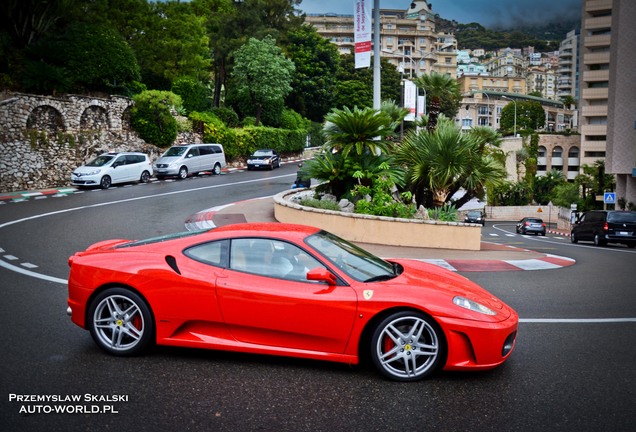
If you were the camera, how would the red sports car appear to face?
facing to the right of the viewer

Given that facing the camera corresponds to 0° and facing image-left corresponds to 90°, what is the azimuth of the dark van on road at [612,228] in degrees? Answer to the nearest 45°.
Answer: approximately 135°

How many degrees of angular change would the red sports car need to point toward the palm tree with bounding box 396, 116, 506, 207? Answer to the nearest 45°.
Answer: approximately 90° to its left

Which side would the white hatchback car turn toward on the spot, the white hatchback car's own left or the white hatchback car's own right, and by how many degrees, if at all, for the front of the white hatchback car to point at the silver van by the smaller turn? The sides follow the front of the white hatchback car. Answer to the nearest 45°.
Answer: approximately 180°

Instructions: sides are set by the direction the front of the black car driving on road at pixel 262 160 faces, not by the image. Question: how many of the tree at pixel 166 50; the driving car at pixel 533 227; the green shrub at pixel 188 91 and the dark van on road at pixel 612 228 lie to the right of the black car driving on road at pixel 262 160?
2

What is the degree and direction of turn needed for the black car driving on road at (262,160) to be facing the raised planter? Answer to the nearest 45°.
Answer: approximately 45° to its left

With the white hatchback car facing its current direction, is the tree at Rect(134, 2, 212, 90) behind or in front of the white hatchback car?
behind

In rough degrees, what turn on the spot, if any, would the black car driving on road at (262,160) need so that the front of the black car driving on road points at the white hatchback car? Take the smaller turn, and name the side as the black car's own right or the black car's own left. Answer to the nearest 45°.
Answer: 0° — it already faces it

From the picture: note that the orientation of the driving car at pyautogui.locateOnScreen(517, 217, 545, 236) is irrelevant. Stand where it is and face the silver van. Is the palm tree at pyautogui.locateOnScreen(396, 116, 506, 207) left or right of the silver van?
left
